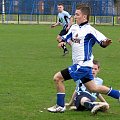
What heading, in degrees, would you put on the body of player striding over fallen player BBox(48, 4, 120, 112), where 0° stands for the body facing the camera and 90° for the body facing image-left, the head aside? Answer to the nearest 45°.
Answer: approximately 45°

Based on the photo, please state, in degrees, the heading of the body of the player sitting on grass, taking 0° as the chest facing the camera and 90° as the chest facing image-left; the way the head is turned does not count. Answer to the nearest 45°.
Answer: approximately 45°
